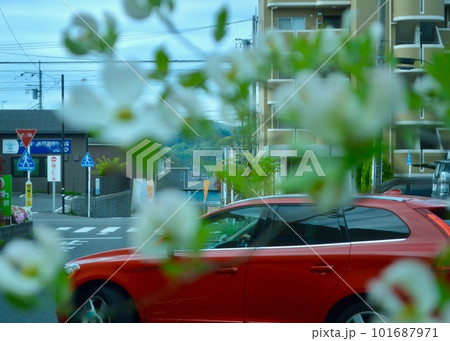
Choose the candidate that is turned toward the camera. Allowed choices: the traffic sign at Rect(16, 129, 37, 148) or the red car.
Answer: the traffic sign

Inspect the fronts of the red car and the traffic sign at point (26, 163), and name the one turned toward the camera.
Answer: the traffic sign

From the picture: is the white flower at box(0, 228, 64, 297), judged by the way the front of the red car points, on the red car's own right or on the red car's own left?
on the red car's own left

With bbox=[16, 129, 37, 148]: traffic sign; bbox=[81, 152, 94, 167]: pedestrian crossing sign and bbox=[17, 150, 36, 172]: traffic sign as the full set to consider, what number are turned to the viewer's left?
0

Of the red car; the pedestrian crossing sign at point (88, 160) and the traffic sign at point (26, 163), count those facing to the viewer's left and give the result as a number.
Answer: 1

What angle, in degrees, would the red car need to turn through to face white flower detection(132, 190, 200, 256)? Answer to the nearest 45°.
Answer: approximately 90° to its left

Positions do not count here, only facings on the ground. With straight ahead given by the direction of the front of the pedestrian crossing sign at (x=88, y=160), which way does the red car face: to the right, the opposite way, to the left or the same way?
to the right

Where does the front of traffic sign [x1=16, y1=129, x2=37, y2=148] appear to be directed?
toward the camera

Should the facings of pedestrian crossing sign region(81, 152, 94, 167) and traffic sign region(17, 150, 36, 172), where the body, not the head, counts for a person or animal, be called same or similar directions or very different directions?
same or similar directions

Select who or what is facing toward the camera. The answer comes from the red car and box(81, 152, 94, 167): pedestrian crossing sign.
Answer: the pedestrian crossing sign

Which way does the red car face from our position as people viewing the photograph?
facing to the left of the viewer

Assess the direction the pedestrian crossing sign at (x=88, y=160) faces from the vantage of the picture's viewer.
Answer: facing the viewer
